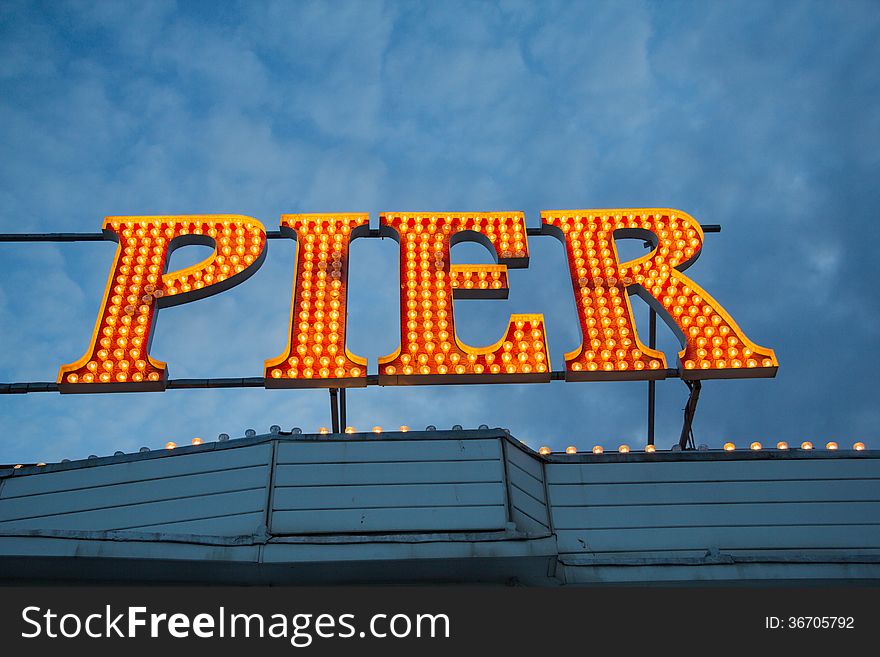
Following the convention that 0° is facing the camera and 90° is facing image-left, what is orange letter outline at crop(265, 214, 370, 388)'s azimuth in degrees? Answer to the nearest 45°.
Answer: approximately 0°

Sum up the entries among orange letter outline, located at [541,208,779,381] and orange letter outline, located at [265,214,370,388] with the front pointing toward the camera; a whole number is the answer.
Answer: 2

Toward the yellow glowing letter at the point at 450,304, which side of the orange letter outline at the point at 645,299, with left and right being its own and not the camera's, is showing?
right

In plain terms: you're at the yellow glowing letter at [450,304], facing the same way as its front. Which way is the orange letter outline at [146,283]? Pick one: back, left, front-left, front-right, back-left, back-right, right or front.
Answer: right

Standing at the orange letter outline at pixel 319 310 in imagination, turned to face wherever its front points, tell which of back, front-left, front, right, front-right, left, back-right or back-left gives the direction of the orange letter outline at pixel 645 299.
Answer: left

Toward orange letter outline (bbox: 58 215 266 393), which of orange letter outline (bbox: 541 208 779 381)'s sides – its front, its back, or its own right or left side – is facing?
right

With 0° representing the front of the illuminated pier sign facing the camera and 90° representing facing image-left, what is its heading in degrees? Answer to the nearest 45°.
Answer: approximately 0°

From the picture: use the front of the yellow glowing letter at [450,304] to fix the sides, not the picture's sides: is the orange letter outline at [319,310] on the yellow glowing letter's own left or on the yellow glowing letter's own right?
on the yellow glowing letter's own right
